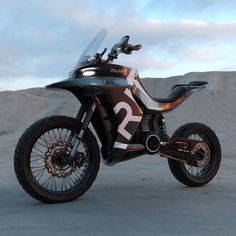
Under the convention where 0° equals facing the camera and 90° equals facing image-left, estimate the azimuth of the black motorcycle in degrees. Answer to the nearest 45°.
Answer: approximately 45°
